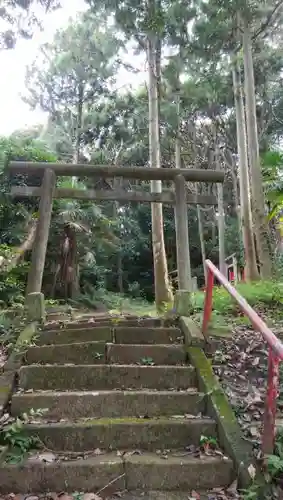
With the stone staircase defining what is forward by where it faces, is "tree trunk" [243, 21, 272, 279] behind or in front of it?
behind

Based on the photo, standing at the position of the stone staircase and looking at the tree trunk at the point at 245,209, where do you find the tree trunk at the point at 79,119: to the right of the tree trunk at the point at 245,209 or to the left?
left

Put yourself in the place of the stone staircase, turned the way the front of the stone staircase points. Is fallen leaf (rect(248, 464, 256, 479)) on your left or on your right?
on your left

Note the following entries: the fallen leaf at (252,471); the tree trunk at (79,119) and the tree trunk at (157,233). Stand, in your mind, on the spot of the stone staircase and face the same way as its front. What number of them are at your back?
2

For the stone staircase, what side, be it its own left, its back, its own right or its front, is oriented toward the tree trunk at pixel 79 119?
back

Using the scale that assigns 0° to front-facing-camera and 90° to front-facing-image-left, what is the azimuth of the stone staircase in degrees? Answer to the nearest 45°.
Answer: approximately 0°
